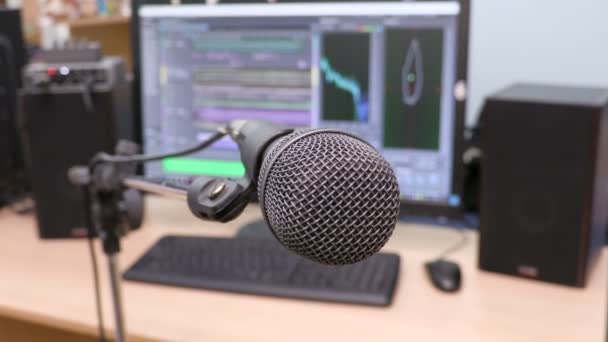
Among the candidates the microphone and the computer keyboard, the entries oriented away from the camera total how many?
0

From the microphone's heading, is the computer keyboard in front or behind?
behind

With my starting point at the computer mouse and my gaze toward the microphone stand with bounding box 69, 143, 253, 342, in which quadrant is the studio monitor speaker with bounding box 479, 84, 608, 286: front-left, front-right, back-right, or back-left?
back-left

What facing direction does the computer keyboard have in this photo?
toward the camera

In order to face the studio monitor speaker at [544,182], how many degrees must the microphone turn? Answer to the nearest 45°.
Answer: approximately 90° to its left

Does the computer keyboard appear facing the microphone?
yes

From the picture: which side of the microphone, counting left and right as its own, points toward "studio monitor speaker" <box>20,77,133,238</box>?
back

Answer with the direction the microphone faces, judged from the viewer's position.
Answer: facing the viewer and to the right of the viewer
